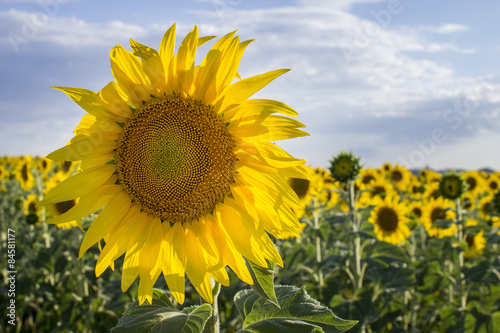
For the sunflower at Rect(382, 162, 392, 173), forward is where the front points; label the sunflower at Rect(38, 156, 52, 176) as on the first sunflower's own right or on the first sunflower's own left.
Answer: on the first sunflower's own right

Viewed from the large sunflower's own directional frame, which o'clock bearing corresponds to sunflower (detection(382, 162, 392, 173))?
The sunflower is roughly at 7 o'clock from the large sunflower.

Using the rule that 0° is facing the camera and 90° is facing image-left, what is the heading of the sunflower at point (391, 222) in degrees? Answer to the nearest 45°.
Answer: approximately 0°

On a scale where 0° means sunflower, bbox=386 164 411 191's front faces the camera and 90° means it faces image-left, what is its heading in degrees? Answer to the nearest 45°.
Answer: approximately 0°

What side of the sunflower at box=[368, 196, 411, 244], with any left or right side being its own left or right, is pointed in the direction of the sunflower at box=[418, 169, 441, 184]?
back

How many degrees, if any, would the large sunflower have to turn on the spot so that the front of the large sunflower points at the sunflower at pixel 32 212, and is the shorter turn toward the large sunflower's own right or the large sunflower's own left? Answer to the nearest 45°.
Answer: approximately 180°

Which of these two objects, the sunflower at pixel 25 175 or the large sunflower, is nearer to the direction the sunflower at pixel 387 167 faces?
the large sunflower

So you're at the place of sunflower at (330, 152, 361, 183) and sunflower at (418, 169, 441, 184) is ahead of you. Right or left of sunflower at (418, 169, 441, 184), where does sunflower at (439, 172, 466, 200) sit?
right
